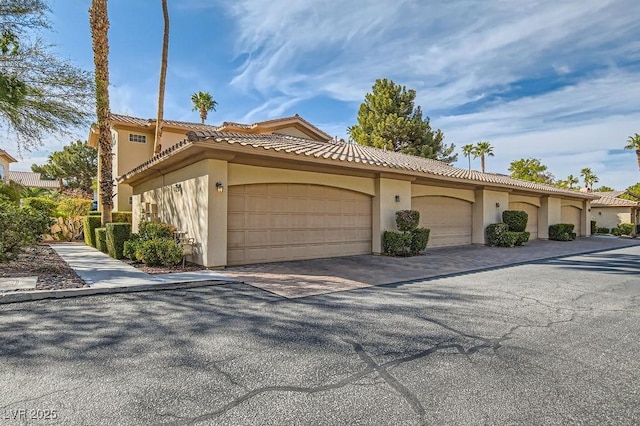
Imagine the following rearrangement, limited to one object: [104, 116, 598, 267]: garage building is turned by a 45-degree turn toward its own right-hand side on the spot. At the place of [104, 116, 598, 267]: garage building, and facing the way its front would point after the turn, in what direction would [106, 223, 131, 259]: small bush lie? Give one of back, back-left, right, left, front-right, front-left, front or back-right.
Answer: right

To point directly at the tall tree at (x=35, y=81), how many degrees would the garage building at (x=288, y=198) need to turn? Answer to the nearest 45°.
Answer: approximately 90° to its right

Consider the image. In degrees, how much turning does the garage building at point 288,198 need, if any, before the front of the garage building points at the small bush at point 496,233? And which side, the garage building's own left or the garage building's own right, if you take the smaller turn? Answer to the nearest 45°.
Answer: approximately 90° to the garage building's own left

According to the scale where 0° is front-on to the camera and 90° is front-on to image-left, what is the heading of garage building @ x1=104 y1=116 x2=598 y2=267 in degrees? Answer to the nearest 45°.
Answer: approximately 315°

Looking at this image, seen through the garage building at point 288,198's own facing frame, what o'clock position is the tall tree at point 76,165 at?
The tall tree is roughly at 6 o'clock from the garage building.

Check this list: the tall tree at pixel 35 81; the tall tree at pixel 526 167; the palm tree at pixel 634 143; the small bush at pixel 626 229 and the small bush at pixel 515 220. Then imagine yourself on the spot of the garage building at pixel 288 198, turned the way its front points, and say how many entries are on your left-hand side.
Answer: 4

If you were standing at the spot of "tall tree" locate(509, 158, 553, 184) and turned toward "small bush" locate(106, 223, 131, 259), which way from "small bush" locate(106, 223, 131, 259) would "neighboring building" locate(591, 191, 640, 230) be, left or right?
left

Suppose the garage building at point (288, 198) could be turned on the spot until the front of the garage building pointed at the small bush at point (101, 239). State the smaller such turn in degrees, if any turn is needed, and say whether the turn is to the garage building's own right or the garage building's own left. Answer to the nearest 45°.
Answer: approximately 135° to the garage building's own right

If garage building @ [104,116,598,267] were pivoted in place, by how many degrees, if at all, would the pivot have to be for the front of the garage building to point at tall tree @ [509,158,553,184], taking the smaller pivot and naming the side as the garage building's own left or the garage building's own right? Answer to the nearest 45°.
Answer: approximately 90° to the garage building's own left
